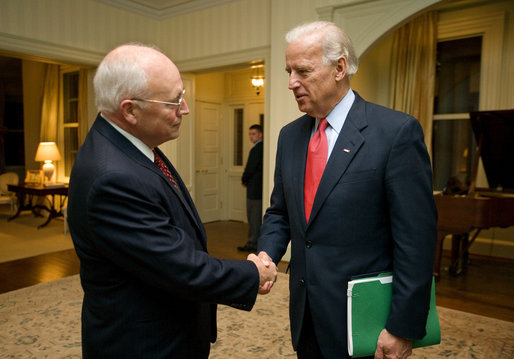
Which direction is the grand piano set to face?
to the viewer's left

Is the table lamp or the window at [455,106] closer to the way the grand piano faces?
the table lamp

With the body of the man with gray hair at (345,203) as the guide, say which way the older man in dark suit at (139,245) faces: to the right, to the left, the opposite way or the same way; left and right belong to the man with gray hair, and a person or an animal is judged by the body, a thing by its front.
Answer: the opposite way

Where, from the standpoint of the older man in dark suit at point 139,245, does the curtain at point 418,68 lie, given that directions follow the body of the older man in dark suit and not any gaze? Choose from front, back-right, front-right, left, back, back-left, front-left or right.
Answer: front-left

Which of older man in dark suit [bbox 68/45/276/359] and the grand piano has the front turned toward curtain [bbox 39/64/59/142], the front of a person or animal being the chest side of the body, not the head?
the grand piano

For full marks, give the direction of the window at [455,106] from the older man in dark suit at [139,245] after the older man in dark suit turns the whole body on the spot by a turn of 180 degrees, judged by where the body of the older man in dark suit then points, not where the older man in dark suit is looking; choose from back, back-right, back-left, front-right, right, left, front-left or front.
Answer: back-right

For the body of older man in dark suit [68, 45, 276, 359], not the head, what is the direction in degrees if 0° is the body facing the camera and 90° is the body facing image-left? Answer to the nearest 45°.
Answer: approximately 270°

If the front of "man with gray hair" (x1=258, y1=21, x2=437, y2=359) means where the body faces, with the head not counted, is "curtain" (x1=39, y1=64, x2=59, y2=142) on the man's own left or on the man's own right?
on the man's own right

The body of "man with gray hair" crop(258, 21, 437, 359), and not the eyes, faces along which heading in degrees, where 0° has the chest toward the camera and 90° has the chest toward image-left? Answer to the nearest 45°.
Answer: approximately 45°

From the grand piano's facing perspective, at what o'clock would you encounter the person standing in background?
The person standing in background is roughly at 12 o'clock from the grand piano.

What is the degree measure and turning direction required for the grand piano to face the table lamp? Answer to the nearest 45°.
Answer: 0° — it already faces it

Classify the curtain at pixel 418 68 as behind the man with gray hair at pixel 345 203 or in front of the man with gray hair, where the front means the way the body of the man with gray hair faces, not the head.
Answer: behind

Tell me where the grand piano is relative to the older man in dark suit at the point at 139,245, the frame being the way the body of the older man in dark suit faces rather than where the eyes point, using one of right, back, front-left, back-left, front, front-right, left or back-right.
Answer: front-left

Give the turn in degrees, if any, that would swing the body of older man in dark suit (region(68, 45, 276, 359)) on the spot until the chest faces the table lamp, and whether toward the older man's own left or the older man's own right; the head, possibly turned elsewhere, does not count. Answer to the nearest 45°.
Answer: approximately 90° to the older man's own left
